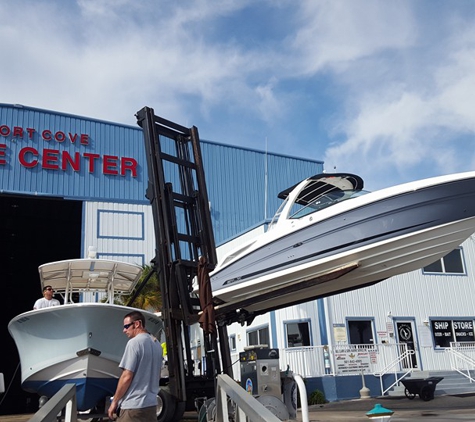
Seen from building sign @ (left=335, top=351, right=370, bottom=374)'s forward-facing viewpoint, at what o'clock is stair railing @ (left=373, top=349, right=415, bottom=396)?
The stair railing is roughly at 8 o'clock from the building sign.

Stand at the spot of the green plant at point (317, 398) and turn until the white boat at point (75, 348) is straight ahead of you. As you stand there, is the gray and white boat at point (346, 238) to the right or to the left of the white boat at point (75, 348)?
left

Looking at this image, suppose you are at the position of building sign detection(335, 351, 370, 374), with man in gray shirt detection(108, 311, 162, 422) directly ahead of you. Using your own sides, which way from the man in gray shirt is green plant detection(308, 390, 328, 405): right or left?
right

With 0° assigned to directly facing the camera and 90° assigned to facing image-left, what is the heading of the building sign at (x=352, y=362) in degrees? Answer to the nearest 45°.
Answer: approximately 0°

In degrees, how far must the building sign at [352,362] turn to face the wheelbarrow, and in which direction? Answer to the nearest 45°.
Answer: approximately 45° to its left

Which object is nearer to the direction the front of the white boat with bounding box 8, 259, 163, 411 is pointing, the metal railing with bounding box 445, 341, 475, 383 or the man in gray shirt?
the man in gray shirt

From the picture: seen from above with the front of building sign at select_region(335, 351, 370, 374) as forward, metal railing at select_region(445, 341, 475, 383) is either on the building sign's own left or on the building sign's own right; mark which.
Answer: on the building sign's own left
